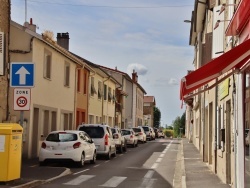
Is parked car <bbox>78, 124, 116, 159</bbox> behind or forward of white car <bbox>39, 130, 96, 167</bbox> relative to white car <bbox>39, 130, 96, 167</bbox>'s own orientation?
forward

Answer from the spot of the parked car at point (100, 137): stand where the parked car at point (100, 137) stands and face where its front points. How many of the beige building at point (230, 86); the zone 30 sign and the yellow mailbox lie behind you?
3

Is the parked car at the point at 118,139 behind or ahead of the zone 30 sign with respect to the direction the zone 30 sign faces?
behind

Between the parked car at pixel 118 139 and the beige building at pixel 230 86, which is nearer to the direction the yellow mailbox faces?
the beige building

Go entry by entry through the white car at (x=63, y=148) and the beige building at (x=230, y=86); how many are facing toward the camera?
0

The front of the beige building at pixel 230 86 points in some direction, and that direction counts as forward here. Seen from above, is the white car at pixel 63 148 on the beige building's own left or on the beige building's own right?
on the beige building's own right

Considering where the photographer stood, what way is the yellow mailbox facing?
facing the viewer and to the right of the viewer

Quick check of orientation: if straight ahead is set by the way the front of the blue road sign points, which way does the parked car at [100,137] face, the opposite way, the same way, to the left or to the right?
the opposite way

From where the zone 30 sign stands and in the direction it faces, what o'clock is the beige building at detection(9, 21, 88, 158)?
The beige building is roughly at 6 o'clock from the zone 30 sign.

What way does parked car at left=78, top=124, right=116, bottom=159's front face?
away from the camera

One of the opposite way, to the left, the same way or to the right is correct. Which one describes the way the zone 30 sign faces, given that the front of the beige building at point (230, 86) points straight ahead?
to the left

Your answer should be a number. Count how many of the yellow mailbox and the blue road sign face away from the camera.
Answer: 0

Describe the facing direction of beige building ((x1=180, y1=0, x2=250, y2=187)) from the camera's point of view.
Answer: facing to the left of the viewer
